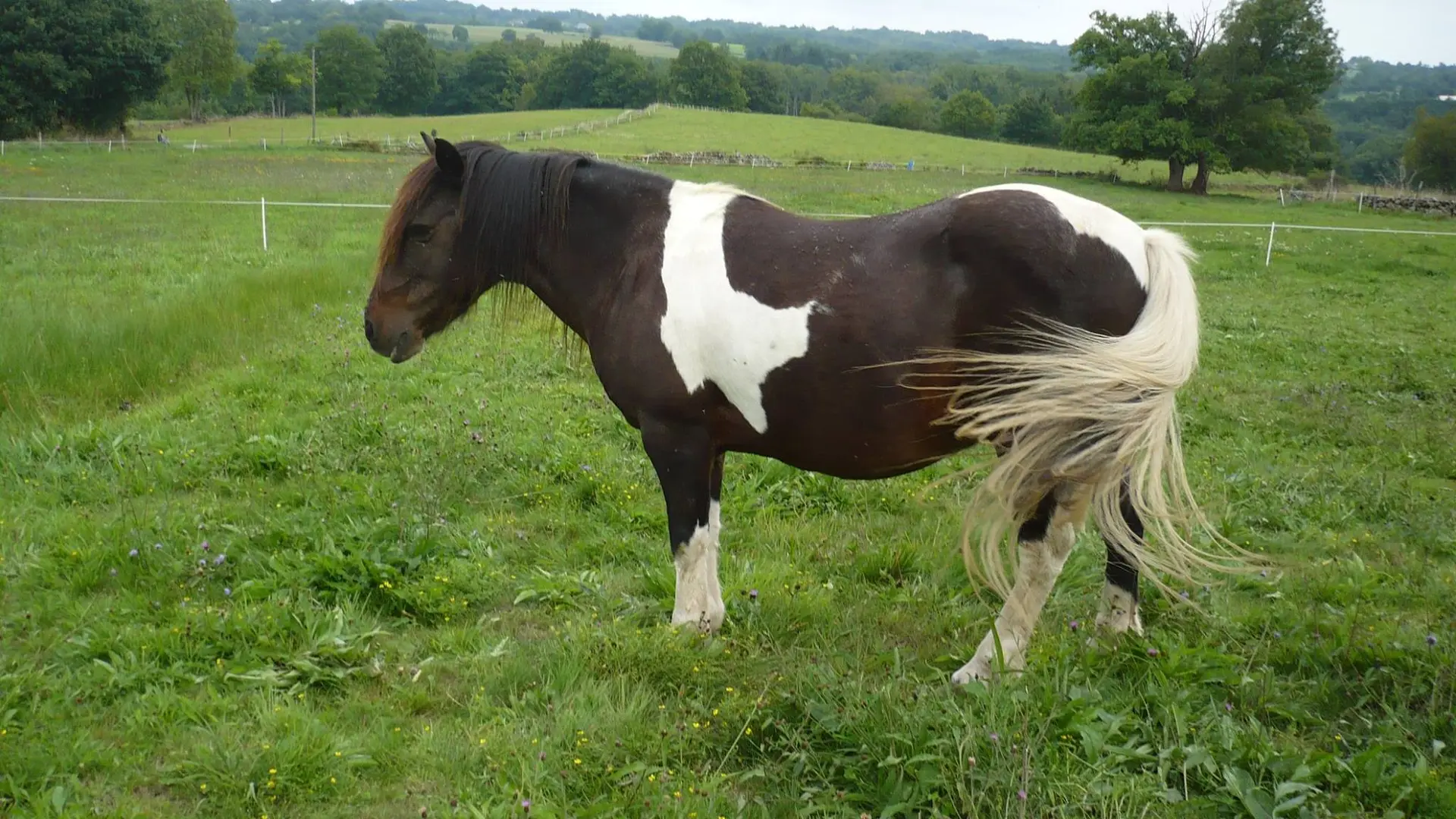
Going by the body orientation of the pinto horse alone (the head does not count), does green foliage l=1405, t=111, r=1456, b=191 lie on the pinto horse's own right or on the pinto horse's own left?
on the pinto horse's own right

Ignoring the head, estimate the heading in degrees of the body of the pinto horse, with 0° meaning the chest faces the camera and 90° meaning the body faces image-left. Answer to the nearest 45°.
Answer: approximately 90°

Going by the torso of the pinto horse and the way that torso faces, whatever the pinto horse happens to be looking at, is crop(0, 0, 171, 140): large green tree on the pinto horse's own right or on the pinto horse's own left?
on the pinto horse's own right

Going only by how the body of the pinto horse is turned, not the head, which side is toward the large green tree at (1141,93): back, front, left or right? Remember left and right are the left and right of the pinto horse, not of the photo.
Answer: right

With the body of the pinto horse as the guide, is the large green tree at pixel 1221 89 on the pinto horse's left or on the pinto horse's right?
on the pinto horse's right
